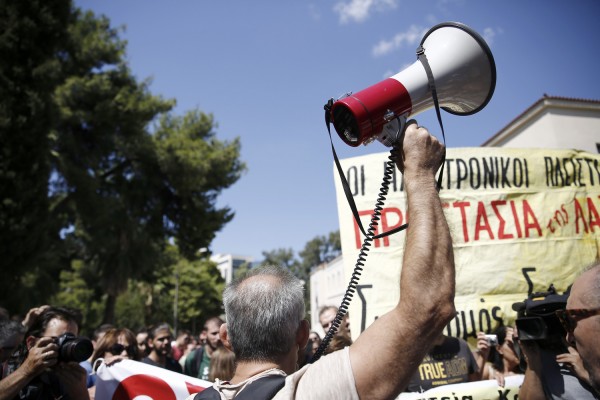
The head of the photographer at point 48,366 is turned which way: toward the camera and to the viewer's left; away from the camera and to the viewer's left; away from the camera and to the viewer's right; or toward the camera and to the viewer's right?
toward the camera and to the viewer's right

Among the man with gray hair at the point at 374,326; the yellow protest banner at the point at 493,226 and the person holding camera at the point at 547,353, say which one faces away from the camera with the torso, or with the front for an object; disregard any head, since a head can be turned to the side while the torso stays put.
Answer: the man with gray hair

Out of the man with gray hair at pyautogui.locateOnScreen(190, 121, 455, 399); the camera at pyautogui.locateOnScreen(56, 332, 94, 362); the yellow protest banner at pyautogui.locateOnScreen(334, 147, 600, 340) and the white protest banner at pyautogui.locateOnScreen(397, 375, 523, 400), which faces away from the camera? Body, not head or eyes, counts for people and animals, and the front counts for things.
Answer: the man with gray hair

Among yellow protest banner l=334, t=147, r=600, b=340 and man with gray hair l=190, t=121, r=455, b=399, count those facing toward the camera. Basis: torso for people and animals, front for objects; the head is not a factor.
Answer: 1

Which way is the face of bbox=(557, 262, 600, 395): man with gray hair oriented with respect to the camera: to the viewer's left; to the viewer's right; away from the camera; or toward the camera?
to the viewer's left

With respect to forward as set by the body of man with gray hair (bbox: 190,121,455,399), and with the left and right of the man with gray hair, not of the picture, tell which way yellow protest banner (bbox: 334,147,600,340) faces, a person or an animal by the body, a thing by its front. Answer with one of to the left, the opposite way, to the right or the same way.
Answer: the opposite way

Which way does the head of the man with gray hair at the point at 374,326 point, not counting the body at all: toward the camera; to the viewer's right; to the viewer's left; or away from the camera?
away from the camera

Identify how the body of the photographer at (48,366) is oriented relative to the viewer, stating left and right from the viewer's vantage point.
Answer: facing the viewer and to the right of the viewer

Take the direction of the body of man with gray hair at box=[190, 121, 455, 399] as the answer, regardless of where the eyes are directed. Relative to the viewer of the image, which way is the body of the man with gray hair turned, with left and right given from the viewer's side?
facing away from the viewer

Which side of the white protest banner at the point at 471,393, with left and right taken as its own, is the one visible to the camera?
front

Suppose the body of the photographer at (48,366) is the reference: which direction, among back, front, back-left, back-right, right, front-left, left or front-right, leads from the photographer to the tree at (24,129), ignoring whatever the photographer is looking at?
back-left

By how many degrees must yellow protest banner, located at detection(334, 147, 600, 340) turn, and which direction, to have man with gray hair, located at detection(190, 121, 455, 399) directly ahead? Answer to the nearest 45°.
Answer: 0° — it already faces them

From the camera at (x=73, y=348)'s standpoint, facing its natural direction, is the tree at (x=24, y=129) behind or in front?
behind
